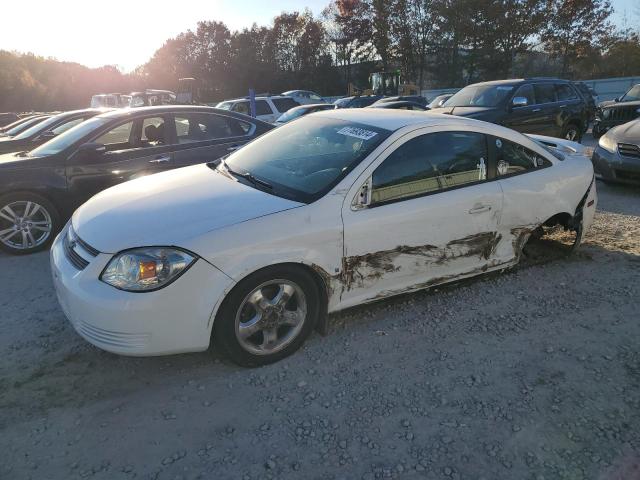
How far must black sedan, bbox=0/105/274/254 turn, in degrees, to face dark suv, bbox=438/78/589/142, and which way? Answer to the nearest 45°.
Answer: approximately 180°

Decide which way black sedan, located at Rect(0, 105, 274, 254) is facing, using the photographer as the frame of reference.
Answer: facing to the left of the viewer

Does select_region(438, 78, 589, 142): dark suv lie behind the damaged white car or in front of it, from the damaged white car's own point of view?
behind

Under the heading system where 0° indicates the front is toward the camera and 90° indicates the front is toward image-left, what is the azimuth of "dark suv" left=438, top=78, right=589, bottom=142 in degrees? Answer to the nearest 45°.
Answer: approximately 45°

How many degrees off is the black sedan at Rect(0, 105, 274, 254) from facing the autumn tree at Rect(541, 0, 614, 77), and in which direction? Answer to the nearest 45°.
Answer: approximately 135° to its right

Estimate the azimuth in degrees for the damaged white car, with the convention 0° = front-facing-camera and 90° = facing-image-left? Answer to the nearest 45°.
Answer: approximately 45°

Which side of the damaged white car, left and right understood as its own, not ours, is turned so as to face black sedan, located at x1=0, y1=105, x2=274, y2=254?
right

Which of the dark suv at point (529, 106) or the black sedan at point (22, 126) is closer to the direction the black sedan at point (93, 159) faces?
the black sedan

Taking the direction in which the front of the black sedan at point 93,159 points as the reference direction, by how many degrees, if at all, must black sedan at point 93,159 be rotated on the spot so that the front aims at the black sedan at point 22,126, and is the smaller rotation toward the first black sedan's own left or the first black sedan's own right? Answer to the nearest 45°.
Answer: approximately 90° to the first black sedan's own right

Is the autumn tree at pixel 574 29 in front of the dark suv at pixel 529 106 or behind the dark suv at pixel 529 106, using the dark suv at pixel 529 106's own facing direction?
behind

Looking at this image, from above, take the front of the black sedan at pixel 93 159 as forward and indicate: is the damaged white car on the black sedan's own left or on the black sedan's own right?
on the black sedan's own left
